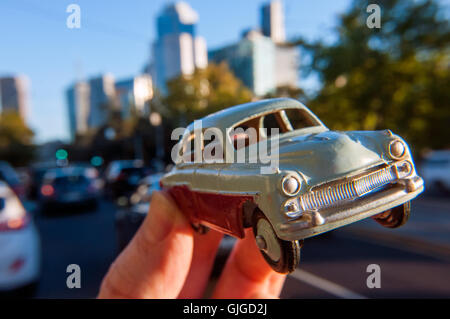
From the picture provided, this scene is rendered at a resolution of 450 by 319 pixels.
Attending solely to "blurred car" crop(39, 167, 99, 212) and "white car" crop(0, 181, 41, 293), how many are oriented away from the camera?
2

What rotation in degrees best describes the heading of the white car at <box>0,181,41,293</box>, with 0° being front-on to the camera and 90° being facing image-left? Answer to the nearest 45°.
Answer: approximately 180°

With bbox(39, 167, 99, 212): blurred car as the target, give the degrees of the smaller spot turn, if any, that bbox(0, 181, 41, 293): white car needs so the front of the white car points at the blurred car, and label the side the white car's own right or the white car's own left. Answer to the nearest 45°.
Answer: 0° — it already faces it

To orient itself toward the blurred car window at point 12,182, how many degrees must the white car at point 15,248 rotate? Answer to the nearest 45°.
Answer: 0° — it already faces it

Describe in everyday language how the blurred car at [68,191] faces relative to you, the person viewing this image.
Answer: facing away from the viewer

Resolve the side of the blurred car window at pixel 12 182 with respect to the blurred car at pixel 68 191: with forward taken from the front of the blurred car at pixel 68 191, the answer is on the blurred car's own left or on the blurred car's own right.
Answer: on the blurred car's own left
